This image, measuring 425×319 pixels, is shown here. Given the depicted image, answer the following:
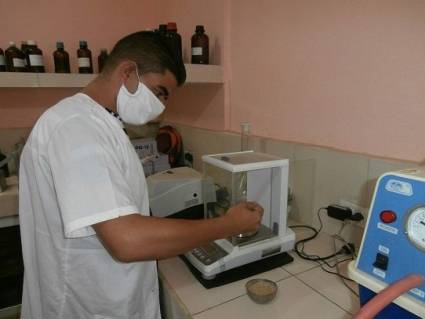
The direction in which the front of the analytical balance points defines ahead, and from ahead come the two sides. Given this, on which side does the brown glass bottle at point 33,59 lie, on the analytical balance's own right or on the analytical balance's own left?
on the analytical balance's own right

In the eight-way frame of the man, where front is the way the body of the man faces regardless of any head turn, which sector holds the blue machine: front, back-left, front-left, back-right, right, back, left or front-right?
front-right

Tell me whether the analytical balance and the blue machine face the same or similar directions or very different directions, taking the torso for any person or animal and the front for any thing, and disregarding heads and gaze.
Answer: same or similar directions

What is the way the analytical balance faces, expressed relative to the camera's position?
facing the viewer and to the left of the viewer

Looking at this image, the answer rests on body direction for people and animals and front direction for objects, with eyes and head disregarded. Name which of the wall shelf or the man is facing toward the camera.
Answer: the wall shelf

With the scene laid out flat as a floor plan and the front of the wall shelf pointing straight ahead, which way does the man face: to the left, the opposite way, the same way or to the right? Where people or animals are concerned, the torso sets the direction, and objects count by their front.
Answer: to the left

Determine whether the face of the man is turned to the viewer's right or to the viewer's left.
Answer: to the viewer's right

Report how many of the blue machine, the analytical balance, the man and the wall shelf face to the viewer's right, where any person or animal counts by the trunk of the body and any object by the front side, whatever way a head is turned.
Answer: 1

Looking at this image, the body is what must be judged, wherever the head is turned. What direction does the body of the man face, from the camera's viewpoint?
to the viewer's right

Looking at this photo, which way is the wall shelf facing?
toward the camera

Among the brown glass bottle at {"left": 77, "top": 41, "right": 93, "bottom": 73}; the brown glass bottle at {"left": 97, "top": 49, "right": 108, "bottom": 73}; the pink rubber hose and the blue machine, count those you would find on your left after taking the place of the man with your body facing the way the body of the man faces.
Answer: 2

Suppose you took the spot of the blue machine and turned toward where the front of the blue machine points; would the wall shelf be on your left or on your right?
on your right

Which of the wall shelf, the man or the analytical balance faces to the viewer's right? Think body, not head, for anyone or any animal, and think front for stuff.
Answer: the man
